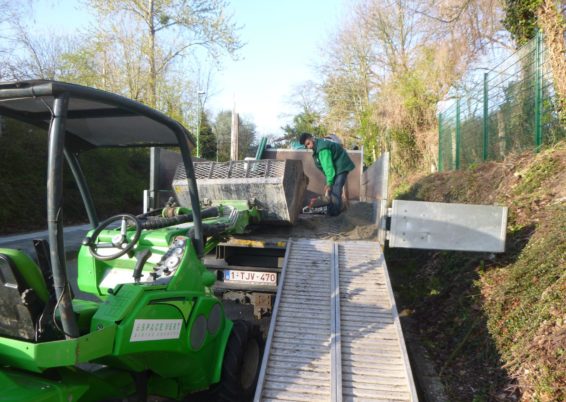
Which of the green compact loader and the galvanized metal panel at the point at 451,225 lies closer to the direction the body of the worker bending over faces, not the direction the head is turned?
the green compact loader

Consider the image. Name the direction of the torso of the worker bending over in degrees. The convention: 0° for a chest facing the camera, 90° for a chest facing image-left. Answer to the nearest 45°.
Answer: approximately 90°

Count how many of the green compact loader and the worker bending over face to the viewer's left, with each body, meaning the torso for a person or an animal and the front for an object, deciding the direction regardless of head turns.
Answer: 1

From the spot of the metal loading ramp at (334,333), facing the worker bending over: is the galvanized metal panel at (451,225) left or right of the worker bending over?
right

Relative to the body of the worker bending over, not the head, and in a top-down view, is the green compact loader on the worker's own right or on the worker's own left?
on the worker's own left

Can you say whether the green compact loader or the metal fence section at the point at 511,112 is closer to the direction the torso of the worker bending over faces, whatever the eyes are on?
the green compact loader

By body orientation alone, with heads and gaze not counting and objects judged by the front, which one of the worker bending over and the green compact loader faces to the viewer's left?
the worker bending over

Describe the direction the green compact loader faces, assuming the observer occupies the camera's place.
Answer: facing away from the viewer and to the right of the viewer

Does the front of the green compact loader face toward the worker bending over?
yes

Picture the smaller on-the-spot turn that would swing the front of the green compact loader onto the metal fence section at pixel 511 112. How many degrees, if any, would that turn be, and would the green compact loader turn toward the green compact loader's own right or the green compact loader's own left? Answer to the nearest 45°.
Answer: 0° — it already faces it

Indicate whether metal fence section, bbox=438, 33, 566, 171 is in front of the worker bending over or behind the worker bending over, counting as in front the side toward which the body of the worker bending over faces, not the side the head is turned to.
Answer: behind

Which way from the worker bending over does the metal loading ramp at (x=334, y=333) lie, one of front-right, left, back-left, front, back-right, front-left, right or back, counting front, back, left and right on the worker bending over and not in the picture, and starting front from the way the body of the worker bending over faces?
left

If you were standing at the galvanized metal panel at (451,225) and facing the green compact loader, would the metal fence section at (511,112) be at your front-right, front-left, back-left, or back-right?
back-right

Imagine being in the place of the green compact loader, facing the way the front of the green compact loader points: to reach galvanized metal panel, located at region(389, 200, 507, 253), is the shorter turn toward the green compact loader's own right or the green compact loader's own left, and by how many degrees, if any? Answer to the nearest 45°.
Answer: approximately 45° to the green compact loader's own right
